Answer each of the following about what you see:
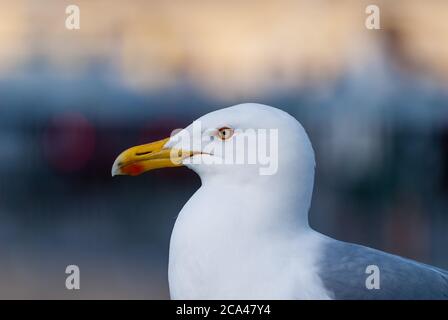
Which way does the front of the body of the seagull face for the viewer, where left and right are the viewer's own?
facing to the left of the viewer

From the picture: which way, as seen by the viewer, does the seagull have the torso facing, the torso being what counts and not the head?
to the viewer's left
